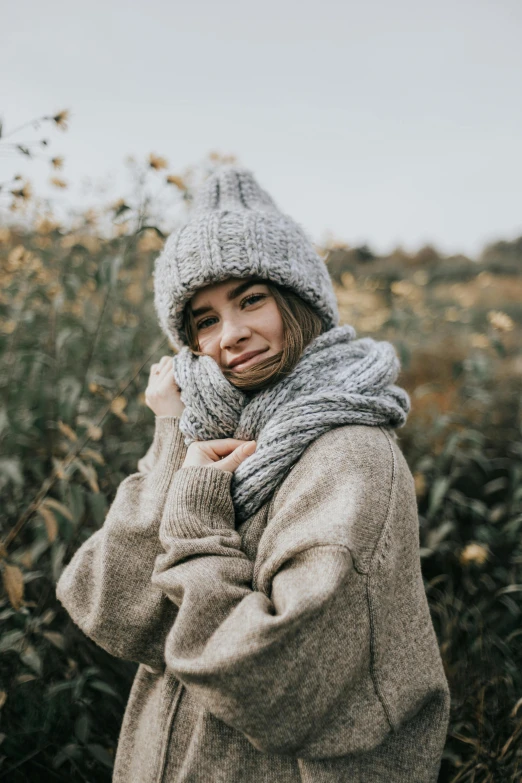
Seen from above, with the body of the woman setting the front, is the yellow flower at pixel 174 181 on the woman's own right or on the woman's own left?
on the woman's own right

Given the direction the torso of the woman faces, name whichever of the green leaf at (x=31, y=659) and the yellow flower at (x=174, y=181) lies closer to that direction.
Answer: the green leaf

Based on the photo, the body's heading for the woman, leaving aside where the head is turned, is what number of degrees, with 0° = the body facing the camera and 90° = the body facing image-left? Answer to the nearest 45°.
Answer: approximately 45°

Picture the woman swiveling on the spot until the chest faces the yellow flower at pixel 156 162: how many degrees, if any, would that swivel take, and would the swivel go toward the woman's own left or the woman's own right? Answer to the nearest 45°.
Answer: approximately 135° to the woman's own right
